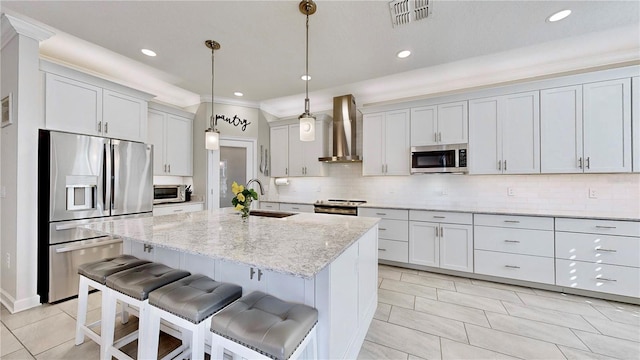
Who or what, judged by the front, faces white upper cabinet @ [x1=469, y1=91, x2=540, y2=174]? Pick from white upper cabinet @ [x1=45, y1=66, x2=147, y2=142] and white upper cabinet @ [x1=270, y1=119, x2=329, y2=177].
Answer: white upper cabinet @ [x1=45, y1=66, x2=147, y2=142]

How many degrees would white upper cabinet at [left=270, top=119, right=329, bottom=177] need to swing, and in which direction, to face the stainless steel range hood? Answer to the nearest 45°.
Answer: approximately 90° to its left

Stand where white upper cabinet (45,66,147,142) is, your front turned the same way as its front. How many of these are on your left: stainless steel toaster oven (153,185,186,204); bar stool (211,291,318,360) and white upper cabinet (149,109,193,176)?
2

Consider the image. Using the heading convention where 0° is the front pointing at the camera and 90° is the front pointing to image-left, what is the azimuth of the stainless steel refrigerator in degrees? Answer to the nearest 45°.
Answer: approximately 315°

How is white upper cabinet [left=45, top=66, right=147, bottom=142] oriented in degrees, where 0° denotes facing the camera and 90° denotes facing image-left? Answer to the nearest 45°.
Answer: approximately 315°

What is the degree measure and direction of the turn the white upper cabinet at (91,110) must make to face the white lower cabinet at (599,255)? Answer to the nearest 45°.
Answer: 0° — it already faces it
